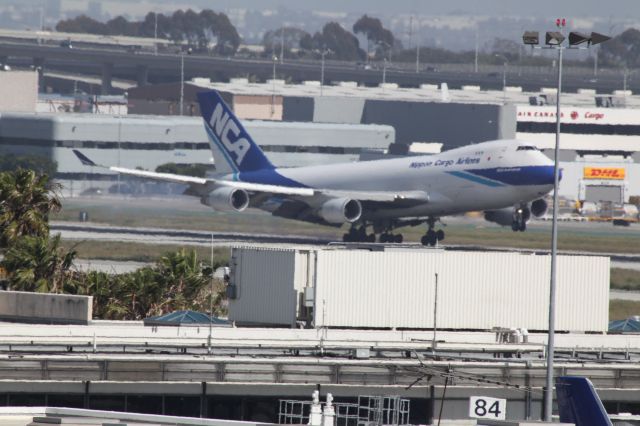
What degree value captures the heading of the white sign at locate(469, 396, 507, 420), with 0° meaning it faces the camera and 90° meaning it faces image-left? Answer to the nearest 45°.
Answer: approximately 0°
